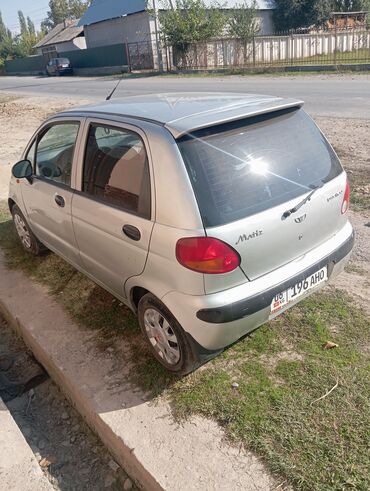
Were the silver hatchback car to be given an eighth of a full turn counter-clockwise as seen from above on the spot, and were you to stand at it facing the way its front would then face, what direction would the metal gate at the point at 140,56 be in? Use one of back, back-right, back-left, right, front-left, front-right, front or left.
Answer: right

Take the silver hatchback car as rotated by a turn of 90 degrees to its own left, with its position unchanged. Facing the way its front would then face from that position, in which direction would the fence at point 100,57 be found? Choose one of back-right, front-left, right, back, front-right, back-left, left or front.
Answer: back-right

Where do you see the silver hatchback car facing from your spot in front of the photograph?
facing away from the viewer and to the left of the viewer

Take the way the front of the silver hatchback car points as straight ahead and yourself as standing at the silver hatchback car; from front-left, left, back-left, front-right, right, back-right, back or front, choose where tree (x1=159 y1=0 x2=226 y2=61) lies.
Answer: front-right

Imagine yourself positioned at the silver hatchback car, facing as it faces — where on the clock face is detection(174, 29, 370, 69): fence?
The fence is roughly at 2 o'clock from the silver hatchback car.

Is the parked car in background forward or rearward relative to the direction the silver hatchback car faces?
forward
